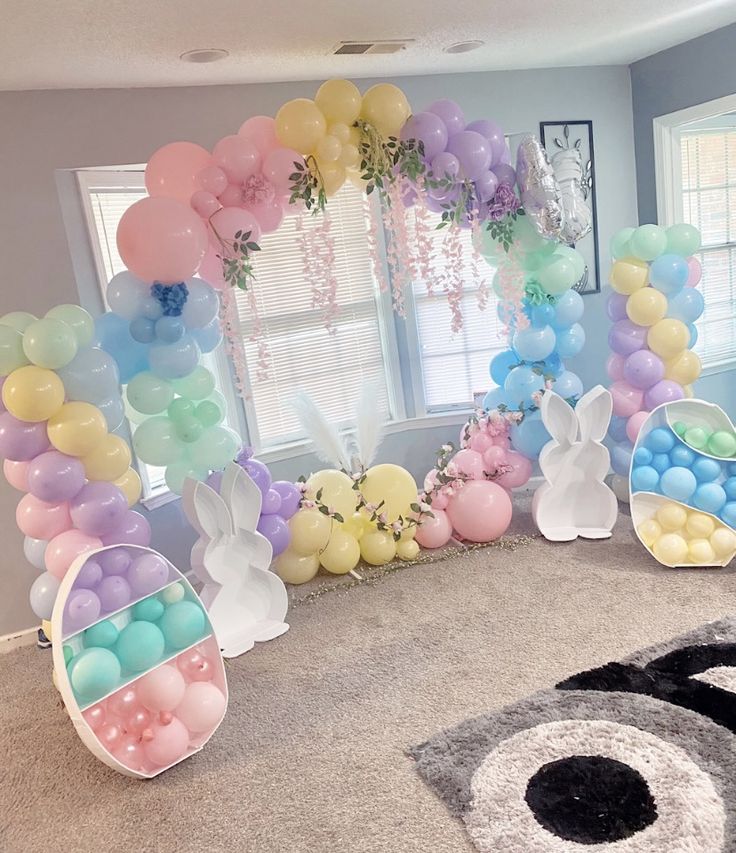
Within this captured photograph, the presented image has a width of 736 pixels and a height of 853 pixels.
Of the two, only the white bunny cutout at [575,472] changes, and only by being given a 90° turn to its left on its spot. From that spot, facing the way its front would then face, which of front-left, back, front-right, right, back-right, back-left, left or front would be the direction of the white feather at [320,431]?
back

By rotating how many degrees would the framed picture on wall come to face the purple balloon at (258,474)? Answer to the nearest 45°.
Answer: approximately 45° to its right

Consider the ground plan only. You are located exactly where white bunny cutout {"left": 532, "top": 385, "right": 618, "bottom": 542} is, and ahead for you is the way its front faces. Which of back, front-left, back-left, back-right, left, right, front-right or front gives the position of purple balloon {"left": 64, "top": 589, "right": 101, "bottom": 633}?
front-right

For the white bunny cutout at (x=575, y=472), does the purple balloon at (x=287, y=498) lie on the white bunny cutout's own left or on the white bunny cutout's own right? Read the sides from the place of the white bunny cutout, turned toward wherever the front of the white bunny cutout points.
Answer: on the white bunny cutout's own right

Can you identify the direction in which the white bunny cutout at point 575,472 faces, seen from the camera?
facing the viewer

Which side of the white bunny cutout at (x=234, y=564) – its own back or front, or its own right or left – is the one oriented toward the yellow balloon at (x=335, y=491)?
left

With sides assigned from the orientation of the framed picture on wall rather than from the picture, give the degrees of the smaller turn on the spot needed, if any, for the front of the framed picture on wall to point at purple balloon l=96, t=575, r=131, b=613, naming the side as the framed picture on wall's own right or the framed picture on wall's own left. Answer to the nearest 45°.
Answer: approximately 45° to the framed picture on wall's own right

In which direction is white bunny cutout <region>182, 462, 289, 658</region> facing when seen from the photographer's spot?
facing the viewer and to the right of the viewer

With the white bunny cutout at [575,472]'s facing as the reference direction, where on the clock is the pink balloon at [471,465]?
The pink balloon is roughly at 3 o'clock from the white bunny cutout.

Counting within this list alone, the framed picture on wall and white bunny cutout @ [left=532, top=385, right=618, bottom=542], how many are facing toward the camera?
2
